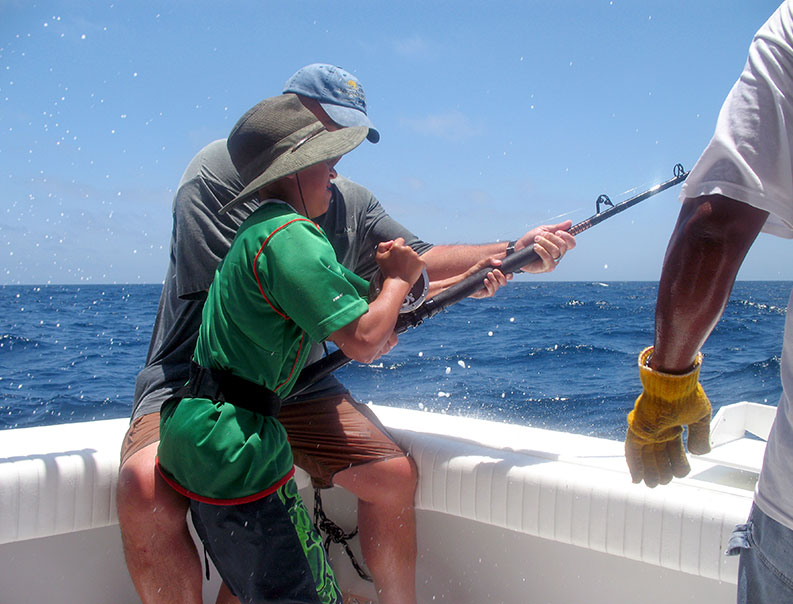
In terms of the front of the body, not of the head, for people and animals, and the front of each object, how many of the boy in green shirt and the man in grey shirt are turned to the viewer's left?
0

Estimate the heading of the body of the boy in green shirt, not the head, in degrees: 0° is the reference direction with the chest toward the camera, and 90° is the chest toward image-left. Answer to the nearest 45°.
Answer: approximately 225°

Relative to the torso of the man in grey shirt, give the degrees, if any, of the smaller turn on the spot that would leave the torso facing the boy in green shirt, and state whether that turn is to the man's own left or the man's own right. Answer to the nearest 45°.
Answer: approximately 45° to the man's own right

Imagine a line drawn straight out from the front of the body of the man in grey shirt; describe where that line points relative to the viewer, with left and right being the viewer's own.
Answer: facing the viewer and to the right of the viewer

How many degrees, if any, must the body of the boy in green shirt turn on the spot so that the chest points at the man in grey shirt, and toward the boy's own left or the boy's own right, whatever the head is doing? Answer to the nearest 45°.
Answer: approximately 45° to the boy's own left
